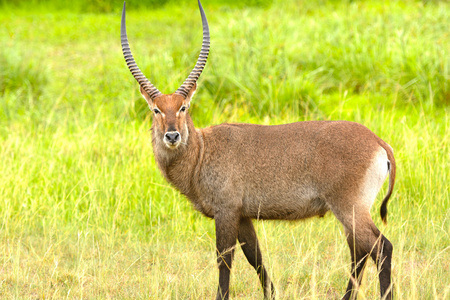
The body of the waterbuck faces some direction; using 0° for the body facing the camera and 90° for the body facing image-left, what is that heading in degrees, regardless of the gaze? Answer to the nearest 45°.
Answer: approximately 90°
